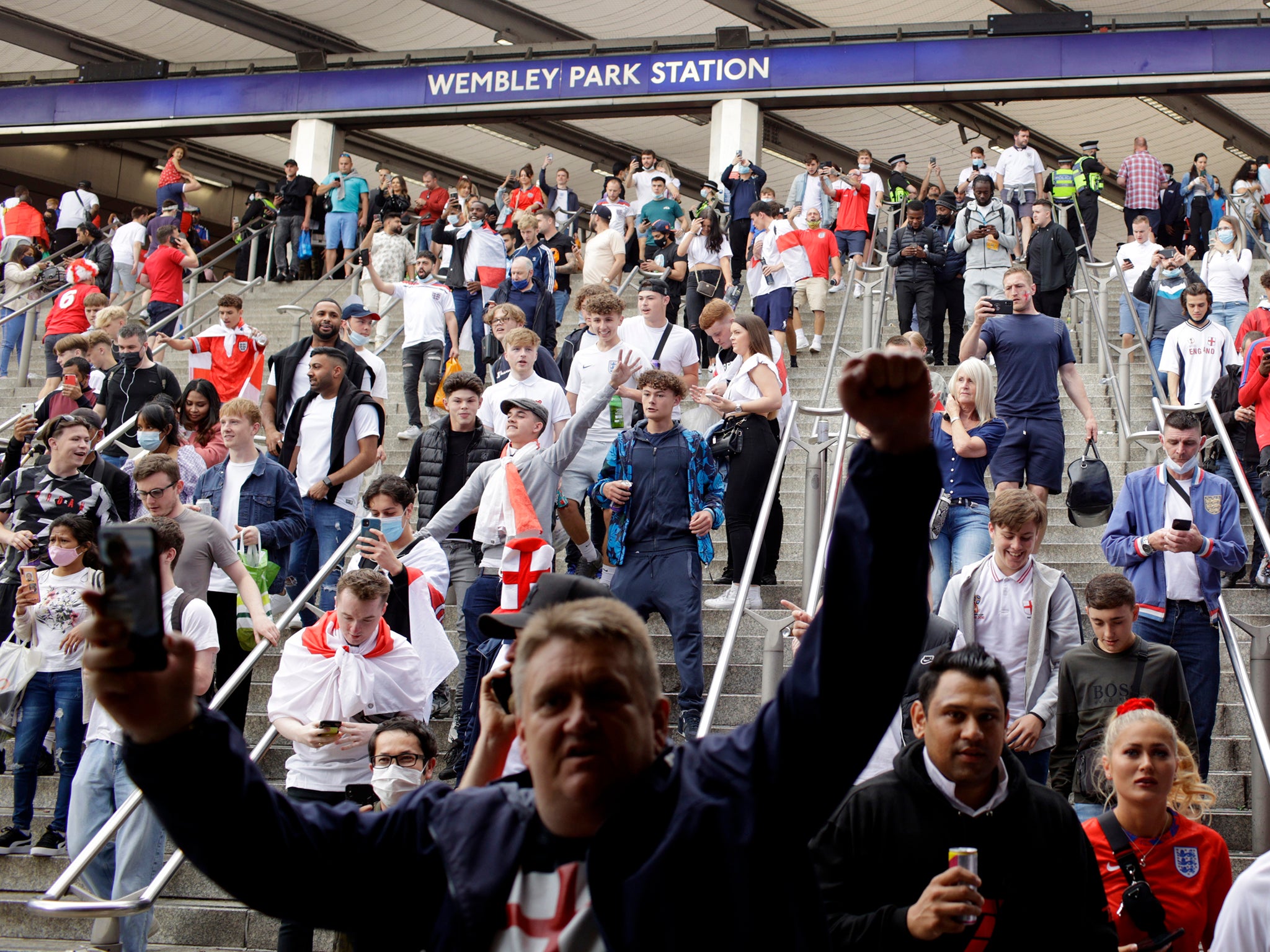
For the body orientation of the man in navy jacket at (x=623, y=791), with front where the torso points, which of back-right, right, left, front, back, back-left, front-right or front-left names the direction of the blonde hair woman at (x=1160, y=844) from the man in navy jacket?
back-left

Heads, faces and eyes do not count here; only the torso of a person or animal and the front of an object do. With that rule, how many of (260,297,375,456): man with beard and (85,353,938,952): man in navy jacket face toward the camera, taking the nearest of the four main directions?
2

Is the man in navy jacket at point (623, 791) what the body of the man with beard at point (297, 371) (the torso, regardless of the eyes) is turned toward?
yes

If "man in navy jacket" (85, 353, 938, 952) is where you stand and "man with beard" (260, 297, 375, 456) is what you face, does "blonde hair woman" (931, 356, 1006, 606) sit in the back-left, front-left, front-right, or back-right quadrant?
front-right

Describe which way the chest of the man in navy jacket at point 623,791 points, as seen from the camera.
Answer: toward the camera

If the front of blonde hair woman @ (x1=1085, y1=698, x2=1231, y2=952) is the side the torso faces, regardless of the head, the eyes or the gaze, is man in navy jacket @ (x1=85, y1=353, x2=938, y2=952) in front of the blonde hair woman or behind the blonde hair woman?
in front

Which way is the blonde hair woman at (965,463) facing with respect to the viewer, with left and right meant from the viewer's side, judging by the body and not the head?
facing the viewer and to the left of the viewer

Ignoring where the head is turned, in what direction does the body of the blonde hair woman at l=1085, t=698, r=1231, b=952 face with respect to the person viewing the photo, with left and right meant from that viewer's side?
facing the viewer

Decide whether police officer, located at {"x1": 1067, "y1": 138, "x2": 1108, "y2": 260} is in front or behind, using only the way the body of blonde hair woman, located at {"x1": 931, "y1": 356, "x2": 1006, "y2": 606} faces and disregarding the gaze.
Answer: behind

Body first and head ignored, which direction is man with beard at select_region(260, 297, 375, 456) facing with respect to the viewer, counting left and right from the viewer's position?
facing the viewer

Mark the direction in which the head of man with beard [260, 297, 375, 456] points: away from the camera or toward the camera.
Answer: toward the camera

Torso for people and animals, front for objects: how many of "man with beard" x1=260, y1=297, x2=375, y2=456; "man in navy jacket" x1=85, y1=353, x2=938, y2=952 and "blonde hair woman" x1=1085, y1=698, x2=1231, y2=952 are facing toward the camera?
3

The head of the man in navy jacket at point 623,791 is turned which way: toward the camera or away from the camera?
toward the camera

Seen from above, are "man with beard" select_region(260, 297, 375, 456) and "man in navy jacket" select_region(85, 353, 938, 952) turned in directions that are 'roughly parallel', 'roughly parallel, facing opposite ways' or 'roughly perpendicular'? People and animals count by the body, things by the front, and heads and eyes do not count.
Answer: roughly parallel
